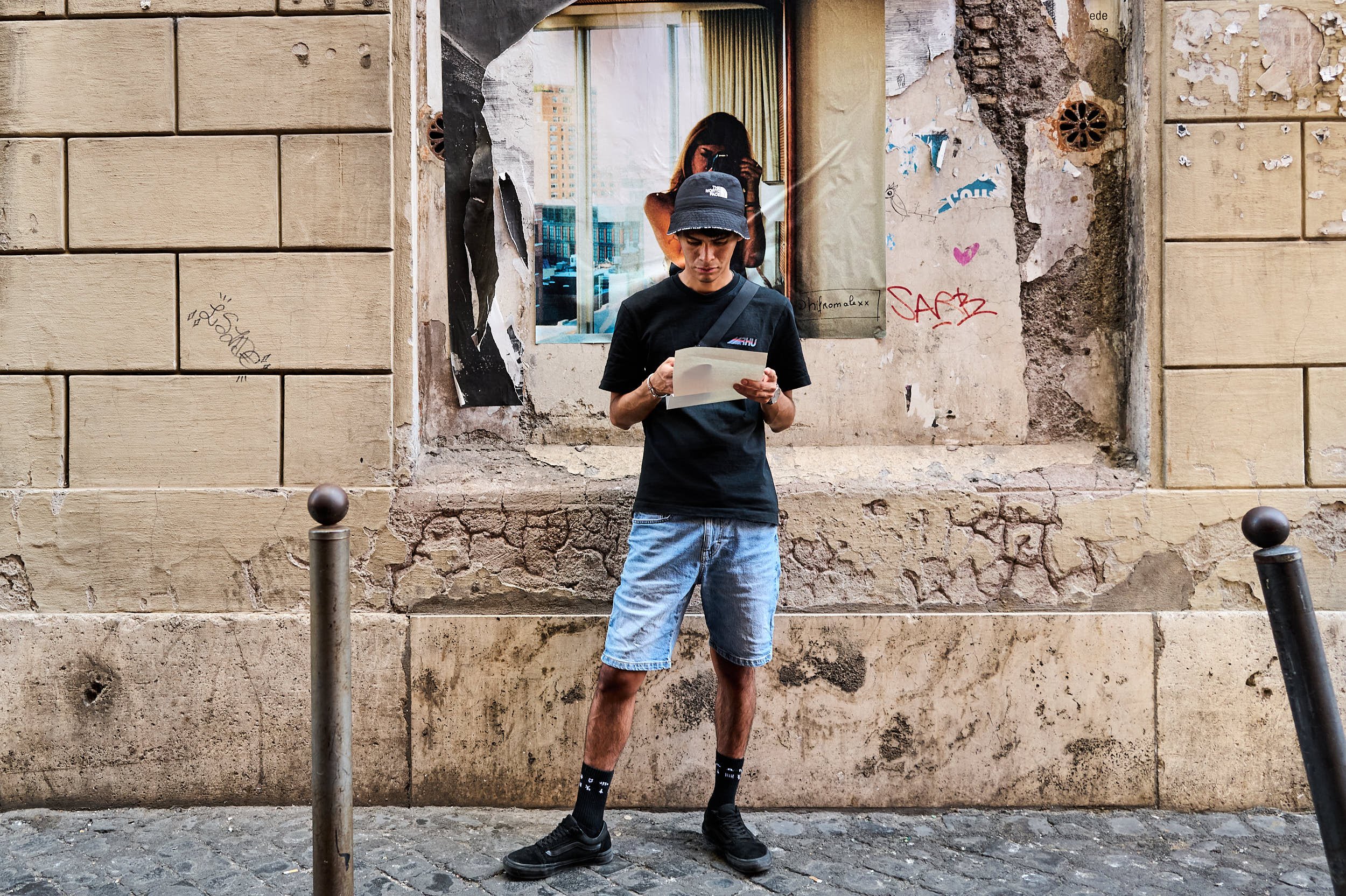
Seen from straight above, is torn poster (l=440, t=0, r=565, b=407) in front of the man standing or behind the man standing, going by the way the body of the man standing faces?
behind

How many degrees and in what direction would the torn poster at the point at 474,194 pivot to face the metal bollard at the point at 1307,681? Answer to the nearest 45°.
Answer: approximately 45° to its left

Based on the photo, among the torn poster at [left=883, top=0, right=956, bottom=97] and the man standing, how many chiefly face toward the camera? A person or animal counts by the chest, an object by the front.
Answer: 2

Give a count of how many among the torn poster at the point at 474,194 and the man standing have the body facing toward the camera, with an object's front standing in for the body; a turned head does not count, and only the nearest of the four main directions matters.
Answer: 2

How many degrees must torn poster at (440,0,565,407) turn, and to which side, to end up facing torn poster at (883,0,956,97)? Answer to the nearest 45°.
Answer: approximately 90° to its left

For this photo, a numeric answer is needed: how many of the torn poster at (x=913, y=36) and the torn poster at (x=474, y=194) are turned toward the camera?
2

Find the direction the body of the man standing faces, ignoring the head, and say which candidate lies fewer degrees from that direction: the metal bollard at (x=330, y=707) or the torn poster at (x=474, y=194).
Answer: the metal bollard

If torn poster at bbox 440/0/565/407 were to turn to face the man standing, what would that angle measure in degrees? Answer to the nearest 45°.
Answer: approximately 45° to its left

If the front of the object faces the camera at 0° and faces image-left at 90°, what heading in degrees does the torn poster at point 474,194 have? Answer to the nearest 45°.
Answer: approximately 0°
